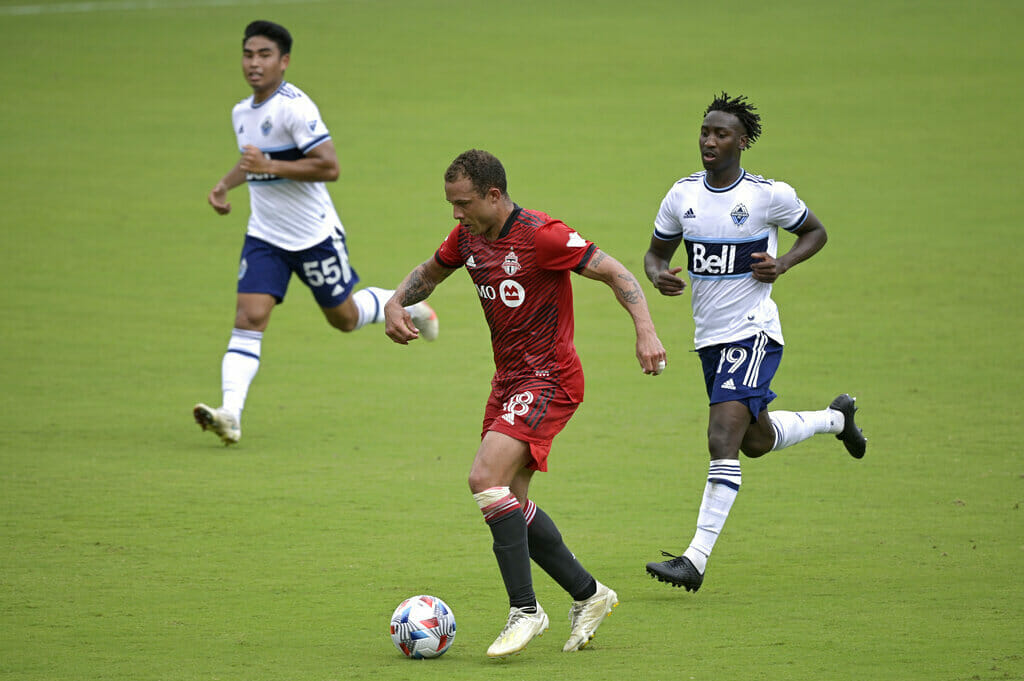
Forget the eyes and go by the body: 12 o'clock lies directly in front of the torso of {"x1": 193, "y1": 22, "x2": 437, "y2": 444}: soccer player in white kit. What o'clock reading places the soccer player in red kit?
The soccer player in red kit is roughly at 10 o'clock from the soccer player in white kit.

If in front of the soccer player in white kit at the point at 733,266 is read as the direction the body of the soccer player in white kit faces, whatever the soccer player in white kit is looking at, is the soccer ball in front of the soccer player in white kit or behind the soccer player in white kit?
in front

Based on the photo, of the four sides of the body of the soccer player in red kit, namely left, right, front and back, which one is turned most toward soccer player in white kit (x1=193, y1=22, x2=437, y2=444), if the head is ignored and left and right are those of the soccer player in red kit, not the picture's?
right

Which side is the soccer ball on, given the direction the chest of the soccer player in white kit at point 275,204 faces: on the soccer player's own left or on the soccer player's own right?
on the soccer player's own left

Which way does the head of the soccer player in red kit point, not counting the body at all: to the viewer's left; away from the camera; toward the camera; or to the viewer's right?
to the viewer's left

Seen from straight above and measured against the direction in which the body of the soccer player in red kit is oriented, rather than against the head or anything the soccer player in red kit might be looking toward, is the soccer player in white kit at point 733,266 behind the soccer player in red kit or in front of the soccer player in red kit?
behind

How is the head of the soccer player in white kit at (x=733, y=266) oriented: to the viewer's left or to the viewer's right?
to the viewer's left

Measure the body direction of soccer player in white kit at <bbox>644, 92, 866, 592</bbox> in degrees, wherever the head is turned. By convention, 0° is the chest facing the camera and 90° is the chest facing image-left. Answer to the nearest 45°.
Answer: approximately 45°

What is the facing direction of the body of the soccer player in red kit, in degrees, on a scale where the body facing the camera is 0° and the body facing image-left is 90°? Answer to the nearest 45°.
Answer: approximately 45°

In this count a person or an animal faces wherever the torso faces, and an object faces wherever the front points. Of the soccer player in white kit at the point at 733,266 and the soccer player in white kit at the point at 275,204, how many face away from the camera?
0

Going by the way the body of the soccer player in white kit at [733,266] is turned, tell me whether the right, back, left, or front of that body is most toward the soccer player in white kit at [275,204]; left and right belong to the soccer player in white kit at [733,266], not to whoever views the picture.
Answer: right
